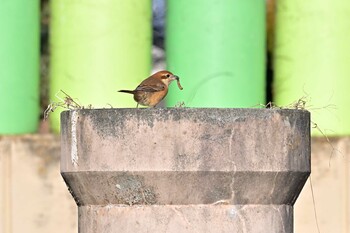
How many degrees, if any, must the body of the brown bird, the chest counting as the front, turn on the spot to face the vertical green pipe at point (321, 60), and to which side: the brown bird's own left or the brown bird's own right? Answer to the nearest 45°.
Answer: approximately 45° to the brown bird's own left

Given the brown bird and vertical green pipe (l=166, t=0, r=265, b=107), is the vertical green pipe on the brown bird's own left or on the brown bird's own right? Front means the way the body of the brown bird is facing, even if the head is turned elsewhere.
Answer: on the brown bird's own left

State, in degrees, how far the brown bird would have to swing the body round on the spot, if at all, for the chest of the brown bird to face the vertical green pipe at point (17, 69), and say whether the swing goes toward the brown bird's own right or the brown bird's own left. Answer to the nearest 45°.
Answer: approximately 135° to the brown bird's own left

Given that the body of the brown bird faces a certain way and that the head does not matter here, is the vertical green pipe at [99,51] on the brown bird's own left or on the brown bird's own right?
on the brown bird's own left

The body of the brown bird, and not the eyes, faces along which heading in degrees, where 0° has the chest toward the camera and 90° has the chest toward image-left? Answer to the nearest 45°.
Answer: approximately 270°
